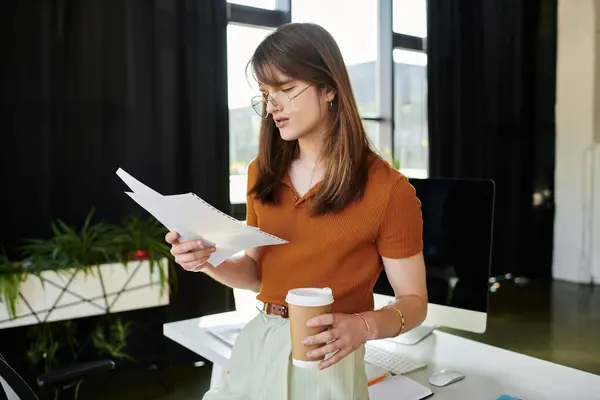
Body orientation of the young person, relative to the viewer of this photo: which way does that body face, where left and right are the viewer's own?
facing the viewer and to the left of the viewer

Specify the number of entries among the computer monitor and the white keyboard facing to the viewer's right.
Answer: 0

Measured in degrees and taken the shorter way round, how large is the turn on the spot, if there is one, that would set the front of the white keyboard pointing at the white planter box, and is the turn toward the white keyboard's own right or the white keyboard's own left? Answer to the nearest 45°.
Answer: approximately 90° to the white keyboard's own right
